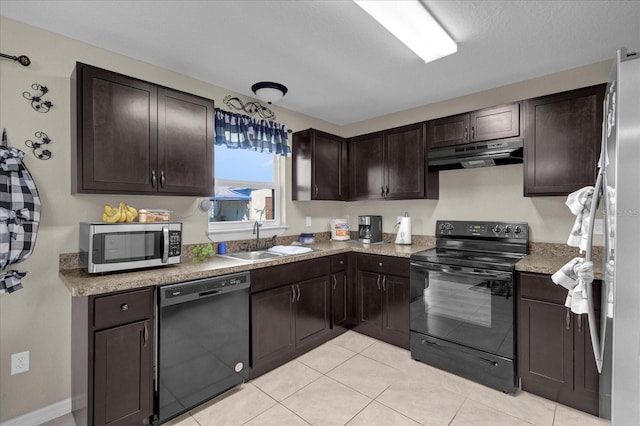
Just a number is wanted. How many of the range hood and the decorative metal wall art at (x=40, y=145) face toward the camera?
2

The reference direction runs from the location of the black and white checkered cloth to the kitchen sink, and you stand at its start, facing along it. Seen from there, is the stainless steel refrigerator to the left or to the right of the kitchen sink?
right

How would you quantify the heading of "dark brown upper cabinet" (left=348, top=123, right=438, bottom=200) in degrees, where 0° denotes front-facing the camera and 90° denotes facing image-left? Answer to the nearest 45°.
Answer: approximately 45°

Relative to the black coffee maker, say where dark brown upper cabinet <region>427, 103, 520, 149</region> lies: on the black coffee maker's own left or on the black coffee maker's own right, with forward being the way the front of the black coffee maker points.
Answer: on the black coffee maker's own left
